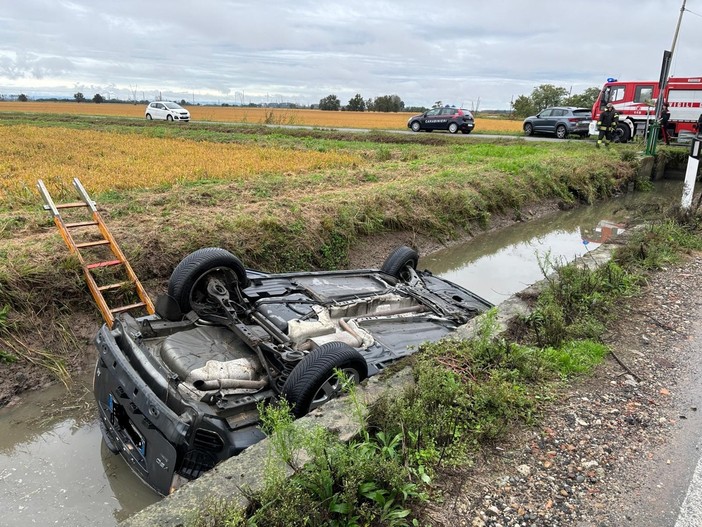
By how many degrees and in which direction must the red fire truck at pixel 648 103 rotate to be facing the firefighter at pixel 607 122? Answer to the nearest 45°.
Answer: approximately 45° to its left

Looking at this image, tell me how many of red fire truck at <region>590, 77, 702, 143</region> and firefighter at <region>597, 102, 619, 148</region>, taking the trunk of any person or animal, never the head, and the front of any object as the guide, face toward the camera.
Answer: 1

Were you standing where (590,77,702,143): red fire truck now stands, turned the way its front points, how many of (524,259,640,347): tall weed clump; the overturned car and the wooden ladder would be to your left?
3

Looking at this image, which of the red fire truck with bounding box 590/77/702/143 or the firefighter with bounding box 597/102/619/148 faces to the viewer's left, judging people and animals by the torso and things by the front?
the red fire truck

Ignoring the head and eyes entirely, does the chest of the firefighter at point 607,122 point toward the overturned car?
yes

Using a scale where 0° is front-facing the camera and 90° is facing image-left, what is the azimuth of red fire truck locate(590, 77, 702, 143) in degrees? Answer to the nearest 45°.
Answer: approximately 90°

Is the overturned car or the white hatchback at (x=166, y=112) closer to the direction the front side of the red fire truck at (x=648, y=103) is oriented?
the white hatchback

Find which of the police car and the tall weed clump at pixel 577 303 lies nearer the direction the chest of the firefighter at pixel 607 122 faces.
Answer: the tall weed clump

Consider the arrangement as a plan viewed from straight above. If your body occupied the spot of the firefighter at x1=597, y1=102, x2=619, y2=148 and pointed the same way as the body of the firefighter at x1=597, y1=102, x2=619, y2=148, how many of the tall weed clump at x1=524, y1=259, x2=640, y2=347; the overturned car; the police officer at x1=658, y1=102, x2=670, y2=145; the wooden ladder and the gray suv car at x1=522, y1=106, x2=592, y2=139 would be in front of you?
3

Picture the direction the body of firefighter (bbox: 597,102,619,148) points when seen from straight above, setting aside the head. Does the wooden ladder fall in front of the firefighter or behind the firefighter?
in front

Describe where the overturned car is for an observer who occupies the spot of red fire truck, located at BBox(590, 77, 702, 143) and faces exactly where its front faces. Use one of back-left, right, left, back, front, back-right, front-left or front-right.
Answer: left

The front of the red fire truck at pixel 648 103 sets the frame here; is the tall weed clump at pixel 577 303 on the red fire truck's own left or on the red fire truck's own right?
on the red fire truck's own left

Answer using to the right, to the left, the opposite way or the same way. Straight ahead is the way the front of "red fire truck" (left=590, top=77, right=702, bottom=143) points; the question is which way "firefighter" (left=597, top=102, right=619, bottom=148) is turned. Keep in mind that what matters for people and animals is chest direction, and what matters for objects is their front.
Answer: to the left

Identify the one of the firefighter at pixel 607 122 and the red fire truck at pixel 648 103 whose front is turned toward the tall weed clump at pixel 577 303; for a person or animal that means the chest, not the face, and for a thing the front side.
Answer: the firefighter
